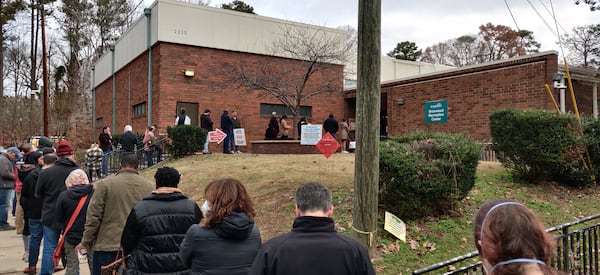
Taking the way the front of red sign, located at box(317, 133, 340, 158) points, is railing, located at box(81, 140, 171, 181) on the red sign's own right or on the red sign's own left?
on the red sign's own right

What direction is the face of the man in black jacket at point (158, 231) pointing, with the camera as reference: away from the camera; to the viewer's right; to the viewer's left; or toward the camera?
away from the camera

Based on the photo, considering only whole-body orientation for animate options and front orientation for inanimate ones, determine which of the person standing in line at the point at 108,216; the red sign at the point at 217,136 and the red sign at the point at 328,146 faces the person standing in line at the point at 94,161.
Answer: the person standing in line at the point at 108,216

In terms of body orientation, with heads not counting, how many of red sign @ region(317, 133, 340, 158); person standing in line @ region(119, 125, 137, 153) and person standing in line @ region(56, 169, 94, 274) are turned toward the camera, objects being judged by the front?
1

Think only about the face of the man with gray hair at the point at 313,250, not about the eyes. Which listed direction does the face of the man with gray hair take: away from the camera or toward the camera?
away from the camera

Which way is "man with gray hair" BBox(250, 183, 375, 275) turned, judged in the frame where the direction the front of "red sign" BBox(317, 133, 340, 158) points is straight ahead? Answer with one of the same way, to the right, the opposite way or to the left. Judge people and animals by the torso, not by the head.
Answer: the opposite way

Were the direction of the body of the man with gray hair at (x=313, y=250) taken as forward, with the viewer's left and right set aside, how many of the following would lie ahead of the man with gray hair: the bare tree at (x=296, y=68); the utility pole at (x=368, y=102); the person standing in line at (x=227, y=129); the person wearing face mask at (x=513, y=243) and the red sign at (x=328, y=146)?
4

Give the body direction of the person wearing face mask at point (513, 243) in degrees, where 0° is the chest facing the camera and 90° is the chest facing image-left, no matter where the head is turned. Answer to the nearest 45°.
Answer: approximately 135°

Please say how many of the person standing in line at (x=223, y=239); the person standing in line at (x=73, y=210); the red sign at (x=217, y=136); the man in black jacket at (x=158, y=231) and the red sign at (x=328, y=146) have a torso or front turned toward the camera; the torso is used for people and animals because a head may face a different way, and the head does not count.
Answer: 2

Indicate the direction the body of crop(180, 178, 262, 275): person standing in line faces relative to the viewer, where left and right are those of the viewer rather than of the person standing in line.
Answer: facing away from the viewer and to the left of the viewer

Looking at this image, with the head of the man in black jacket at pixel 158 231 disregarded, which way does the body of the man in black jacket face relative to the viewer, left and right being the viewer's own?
facing away from the viewer

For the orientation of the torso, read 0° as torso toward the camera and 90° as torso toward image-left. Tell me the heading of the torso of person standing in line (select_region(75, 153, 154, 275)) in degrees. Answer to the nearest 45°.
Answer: approximately 180°

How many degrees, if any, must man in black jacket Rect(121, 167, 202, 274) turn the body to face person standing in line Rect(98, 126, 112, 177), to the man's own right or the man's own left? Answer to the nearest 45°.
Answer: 0° — they already face them
